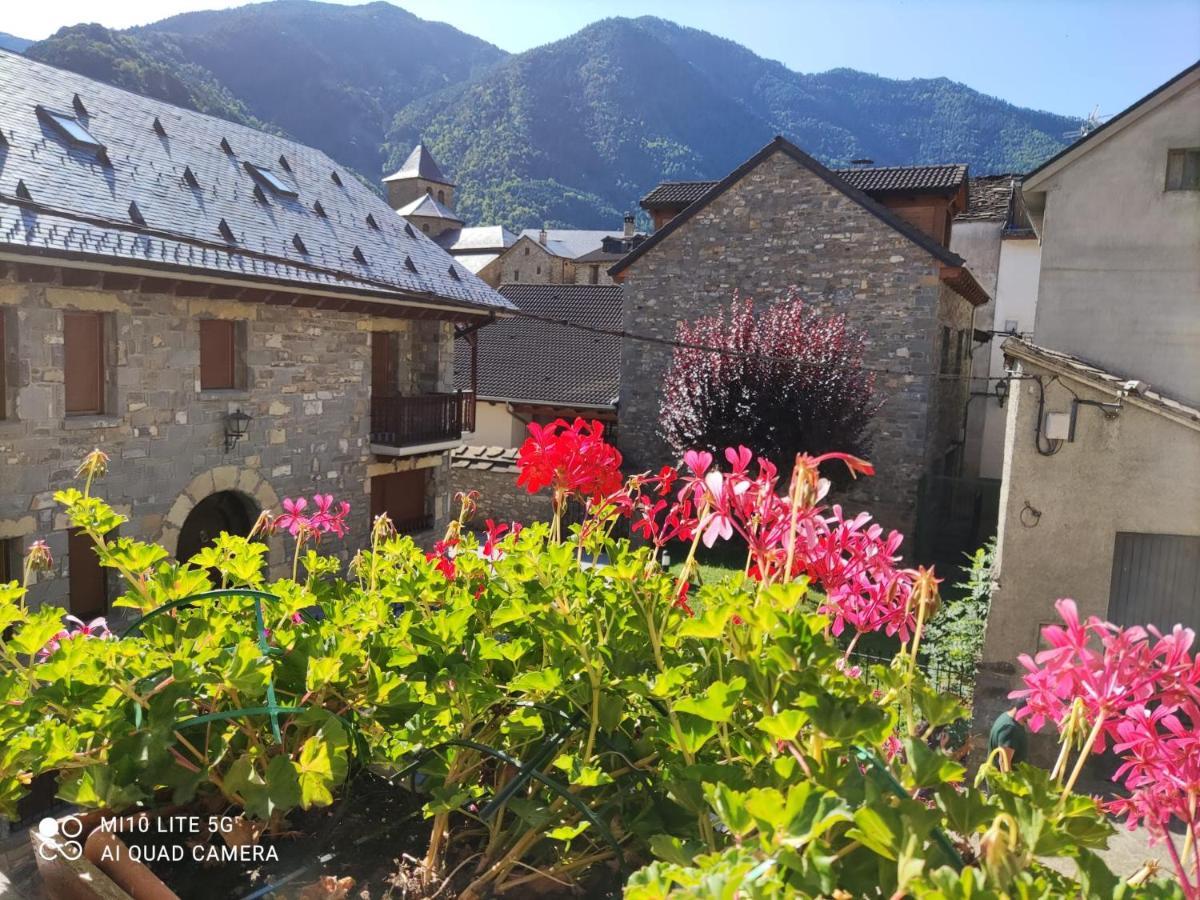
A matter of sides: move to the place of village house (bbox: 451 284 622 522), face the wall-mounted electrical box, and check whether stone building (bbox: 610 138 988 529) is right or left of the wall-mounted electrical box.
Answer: left

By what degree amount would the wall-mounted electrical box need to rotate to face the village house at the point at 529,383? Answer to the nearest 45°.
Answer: approximately 135° to its right

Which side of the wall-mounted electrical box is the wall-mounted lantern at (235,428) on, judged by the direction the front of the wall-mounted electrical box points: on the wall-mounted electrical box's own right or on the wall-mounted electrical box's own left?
on the wall-mounted electrical box's own right

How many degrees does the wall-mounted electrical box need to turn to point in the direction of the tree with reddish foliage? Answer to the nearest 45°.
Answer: approximately 135° to its right

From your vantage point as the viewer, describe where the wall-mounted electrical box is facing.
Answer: facing the viewer

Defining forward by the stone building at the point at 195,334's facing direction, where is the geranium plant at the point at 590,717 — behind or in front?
in front

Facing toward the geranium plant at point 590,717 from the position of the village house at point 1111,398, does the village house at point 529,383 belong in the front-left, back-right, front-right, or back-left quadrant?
back-right

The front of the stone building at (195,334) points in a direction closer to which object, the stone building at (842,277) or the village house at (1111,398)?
the village house

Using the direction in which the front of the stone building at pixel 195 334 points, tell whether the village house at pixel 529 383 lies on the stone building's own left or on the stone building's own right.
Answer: on the stone building's own left

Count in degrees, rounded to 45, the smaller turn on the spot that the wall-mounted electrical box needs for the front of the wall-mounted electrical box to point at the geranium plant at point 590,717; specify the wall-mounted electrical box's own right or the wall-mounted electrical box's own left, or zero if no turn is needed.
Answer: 0° — it already faces it

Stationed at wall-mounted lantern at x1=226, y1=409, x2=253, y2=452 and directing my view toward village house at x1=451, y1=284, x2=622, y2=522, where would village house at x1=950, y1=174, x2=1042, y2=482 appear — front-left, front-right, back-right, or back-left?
front-right

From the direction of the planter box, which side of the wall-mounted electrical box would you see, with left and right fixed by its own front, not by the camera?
front

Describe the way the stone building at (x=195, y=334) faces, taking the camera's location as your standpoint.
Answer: facing the viewer and to the right of the viewer

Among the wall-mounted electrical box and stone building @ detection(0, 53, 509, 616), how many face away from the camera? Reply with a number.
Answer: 0
